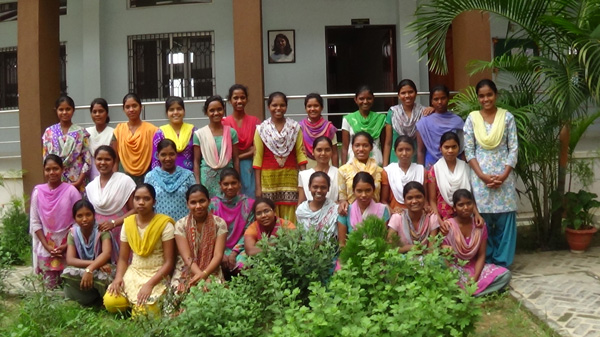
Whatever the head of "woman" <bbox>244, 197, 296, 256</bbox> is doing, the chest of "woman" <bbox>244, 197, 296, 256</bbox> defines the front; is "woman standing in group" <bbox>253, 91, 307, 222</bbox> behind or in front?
behind

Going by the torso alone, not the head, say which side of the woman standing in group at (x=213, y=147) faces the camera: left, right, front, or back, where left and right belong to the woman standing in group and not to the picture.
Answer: front

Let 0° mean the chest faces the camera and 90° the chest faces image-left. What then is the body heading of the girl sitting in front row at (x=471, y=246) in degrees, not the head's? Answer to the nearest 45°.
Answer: approximately 0°

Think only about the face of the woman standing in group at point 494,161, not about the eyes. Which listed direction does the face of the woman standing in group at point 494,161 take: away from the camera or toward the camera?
toward the camera

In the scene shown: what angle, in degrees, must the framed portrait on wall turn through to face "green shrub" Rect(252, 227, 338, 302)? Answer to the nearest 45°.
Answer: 0° — it already faces it

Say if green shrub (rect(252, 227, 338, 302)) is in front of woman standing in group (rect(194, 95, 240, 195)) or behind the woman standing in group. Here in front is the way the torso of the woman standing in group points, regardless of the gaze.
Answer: in front

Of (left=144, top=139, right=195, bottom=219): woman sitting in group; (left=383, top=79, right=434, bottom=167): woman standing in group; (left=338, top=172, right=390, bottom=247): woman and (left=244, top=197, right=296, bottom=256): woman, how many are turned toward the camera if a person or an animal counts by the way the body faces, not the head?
4

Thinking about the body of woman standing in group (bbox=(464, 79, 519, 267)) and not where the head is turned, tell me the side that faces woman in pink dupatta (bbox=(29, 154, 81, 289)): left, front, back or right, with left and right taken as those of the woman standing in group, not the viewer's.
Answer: right

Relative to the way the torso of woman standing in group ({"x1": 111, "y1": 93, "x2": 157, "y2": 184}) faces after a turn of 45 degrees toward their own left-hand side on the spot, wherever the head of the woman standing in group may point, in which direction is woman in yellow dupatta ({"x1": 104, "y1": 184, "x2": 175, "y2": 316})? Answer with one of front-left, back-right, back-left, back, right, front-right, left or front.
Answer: front-right

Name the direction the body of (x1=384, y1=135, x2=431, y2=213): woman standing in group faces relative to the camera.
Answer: toward the camera

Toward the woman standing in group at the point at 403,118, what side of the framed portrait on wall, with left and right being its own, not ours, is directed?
front

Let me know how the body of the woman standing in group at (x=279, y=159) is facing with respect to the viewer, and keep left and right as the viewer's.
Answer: facing the viewer

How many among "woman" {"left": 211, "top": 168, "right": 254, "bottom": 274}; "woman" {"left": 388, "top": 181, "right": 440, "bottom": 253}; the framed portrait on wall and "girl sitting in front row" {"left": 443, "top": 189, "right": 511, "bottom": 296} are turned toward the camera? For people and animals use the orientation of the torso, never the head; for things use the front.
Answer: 4

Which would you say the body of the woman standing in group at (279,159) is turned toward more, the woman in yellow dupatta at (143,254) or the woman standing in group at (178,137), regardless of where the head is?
the woman in yellow dupatta

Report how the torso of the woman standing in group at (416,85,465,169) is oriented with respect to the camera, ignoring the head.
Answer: toward the camera

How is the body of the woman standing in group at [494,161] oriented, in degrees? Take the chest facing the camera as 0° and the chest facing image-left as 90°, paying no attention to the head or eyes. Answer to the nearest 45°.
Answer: approximately 0°

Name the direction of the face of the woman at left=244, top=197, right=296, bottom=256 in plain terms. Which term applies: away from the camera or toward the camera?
toward the camera
